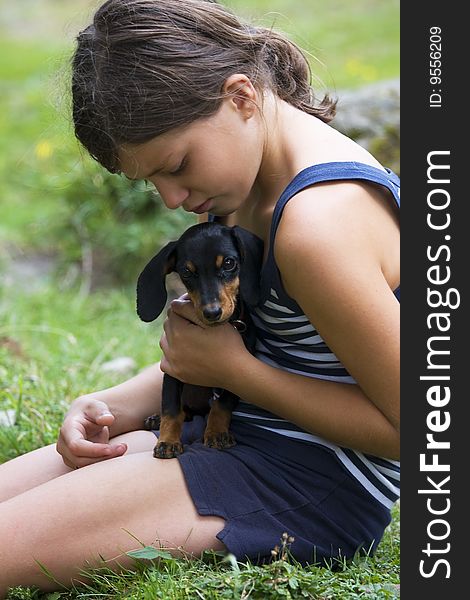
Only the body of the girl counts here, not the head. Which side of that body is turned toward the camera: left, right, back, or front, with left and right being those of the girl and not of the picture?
left

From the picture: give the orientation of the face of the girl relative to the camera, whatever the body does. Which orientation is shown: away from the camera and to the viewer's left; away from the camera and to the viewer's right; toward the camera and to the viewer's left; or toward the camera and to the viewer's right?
toward the camera and to the viewer's left

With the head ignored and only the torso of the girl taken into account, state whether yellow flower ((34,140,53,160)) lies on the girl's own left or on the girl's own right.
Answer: on the girl's own right
